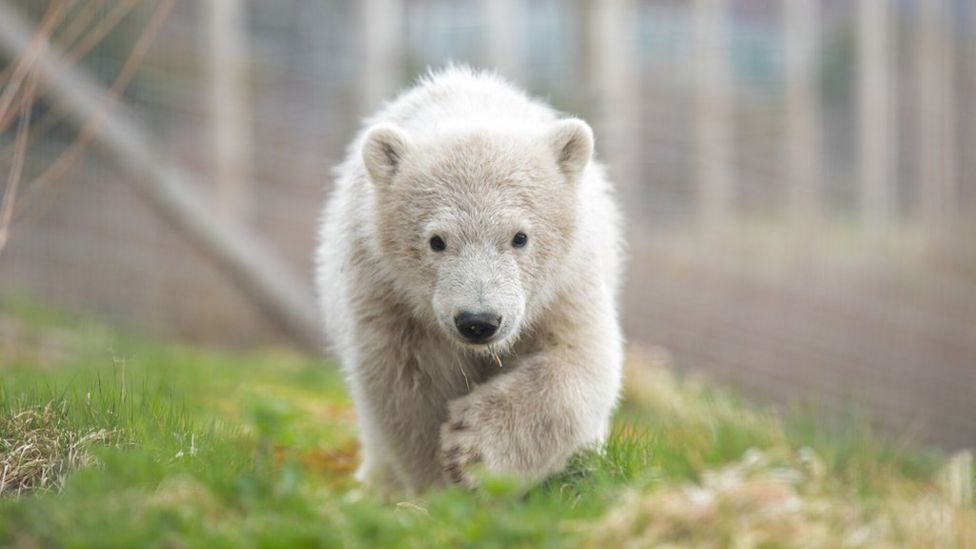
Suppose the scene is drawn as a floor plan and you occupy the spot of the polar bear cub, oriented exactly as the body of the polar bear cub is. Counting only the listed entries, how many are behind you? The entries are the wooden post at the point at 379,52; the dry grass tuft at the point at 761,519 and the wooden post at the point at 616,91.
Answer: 2

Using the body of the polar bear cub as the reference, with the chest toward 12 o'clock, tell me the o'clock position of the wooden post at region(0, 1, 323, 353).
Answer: The wooden post is roughly at 5 o'clock from the polar bear cub.

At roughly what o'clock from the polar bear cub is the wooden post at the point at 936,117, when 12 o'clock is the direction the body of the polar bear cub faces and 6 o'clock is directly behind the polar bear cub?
The wooden post is roughly at 7 o'clock from the polar bear cub.

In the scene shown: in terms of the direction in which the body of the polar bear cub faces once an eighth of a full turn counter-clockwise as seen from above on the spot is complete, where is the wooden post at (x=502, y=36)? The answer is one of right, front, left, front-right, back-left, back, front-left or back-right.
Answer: back-left

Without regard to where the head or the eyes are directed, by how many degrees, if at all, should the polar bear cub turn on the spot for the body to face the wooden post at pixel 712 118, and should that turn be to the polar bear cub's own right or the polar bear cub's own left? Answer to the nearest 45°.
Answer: approximately 180°

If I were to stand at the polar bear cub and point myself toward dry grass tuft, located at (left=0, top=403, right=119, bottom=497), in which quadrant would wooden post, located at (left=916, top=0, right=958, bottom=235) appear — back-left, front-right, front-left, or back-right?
back-right

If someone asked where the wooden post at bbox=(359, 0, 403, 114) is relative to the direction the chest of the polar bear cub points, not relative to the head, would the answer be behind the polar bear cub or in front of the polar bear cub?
behind

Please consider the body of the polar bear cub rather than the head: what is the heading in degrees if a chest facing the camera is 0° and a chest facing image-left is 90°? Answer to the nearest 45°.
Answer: approximately 0°

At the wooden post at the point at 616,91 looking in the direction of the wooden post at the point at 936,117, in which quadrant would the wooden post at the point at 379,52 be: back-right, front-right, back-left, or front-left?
back-left

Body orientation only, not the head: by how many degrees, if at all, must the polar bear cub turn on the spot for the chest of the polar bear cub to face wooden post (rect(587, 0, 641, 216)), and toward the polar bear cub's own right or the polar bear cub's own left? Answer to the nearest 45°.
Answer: approximately 180°

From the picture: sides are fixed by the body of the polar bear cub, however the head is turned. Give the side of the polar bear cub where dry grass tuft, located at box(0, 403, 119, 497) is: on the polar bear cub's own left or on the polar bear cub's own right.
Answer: on the polar bear cub's own right
